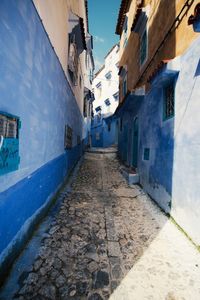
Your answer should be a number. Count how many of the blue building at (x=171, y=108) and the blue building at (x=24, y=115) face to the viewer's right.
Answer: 1

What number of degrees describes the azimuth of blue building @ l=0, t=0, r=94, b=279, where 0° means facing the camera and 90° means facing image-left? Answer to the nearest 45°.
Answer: approximately 270°

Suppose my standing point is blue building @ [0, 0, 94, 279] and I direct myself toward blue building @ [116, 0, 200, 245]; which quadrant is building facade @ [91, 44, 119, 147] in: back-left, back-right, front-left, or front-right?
front-left

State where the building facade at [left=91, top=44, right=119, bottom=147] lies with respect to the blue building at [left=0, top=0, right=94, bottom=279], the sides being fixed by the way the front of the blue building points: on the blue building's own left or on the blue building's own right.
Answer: on the blue building's own left

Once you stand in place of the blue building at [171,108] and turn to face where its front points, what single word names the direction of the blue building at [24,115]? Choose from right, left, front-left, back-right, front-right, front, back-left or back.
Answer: front-left

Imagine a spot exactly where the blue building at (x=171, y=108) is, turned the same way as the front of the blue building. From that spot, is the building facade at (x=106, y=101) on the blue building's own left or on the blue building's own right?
on the blue building's own right

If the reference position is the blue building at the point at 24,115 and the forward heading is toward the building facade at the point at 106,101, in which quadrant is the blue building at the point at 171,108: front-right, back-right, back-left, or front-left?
front-right

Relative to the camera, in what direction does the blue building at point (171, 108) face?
facing to the left of the viewer

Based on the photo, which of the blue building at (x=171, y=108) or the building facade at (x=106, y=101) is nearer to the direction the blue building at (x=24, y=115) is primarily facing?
the blue building

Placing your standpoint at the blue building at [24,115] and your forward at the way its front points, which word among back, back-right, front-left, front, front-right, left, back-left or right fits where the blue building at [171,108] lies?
front
